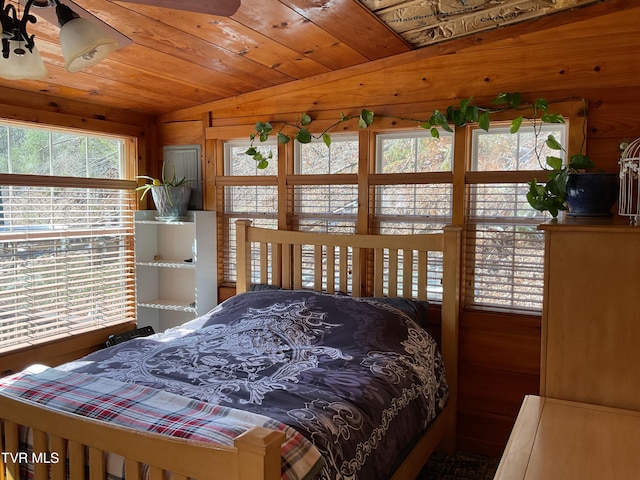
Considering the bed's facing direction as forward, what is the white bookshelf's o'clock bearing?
The white bookshelf is roughly at 4 o'clock from the bed.

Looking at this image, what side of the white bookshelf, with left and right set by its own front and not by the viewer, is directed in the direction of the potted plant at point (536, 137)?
left

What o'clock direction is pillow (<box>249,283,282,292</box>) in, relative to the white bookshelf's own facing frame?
The pillow is roughly at 9 o'clock from the white bookshelf.

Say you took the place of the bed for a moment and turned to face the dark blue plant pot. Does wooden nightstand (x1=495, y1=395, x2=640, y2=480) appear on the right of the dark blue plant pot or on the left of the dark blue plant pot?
right

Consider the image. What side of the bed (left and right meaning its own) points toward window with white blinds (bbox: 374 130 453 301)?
back

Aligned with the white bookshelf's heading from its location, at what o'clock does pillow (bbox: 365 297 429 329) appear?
The pillow is roughly at 9 o'clock from the white bookshelf.

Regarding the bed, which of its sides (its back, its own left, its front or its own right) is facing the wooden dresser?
left

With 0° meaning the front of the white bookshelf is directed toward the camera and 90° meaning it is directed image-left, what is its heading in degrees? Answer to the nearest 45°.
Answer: approximately 45°

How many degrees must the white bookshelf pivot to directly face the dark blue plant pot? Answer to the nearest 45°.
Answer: approximately 90° to its left

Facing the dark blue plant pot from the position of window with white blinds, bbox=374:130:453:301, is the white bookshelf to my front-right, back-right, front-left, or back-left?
back-right

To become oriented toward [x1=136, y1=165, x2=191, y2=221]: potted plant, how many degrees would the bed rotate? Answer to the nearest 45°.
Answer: approximately 135° to its right

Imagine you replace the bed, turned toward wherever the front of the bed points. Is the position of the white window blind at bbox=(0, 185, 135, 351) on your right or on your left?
on your right
